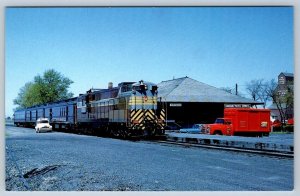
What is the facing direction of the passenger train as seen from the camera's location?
facing the viewer and to the right of the viewer

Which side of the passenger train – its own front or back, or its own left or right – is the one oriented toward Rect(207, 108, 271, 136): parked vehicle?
front
